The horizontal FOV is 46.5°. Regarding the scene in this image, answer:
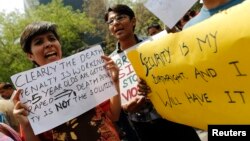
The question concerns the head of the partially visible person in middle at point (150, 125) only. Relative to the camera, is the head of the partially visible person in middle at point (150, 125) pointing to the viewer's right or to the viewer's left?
to the viewer's left

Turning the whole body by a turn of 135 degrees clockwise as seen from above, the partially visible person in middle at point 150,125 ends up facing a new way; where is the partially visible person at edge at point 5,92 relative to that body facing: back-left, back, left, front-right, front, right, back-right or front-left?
front-left
